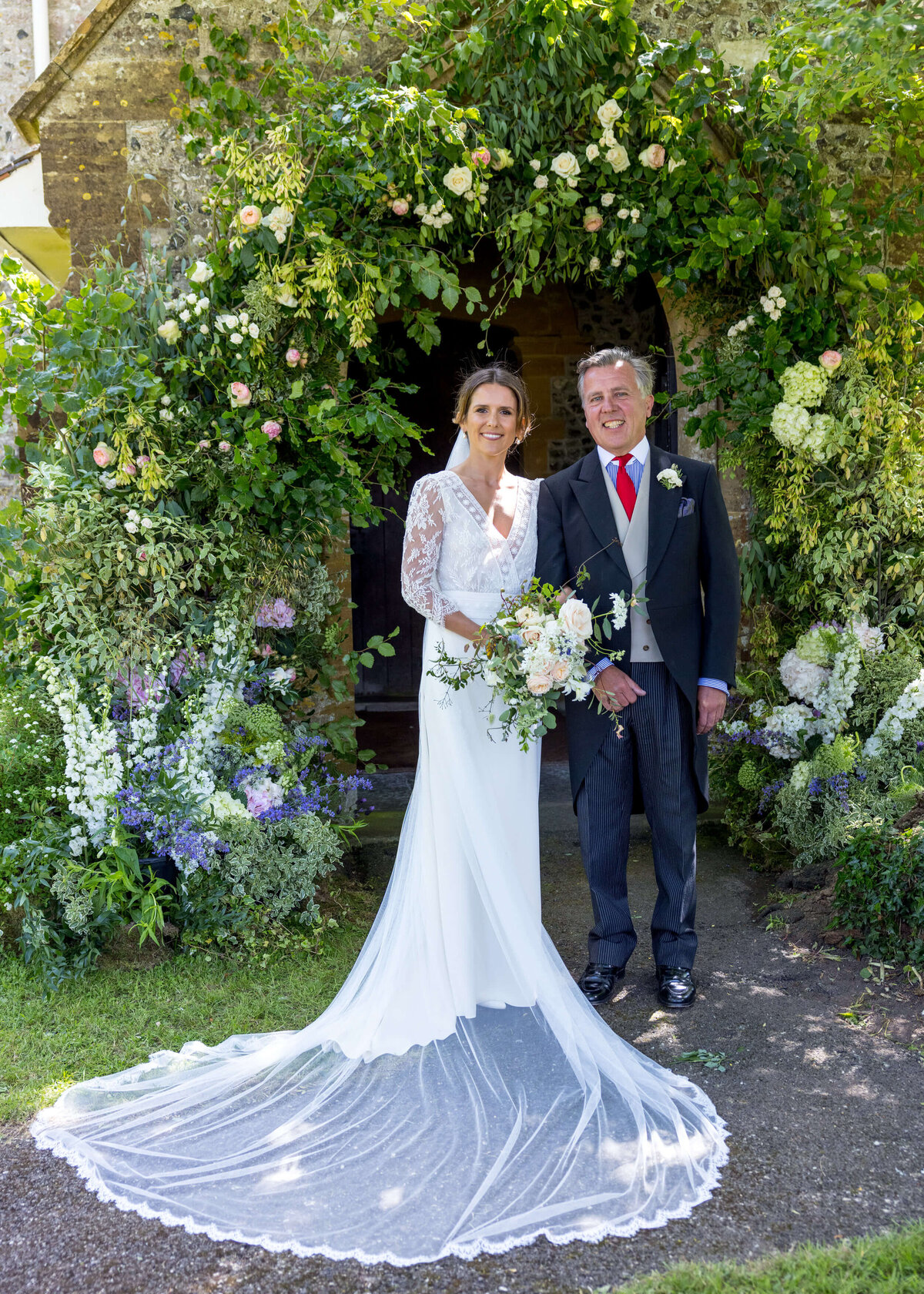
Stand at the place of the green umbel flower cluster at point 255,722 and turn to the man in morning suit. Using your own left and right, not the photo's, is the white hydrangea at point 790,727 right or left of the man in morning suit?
left

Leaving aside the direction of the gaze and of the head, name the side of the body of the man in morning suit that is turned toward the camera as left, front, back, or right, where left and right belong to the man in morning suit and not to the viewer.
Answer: front

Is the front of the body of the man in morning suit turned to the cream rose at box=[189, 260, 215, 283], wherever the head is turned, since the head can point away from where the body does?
no

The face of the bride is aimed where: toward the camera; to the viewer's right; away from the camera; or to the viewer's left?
toward the camera

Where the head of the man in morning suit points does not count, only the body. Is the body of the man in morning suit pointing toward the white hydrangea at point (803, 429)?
no

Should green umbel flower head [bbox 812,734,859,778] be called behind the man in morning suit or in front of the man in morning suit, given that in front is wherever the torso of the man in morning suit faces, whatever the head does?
behind

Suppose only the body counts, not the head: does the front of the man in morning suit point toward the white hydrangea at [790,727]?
no

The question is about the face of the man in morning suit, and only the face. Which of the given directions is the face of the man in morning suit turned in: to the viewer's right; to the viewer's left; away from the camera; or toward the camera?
toward the camera

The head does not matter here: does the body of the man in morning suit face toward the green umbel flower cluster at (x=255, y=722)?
no
